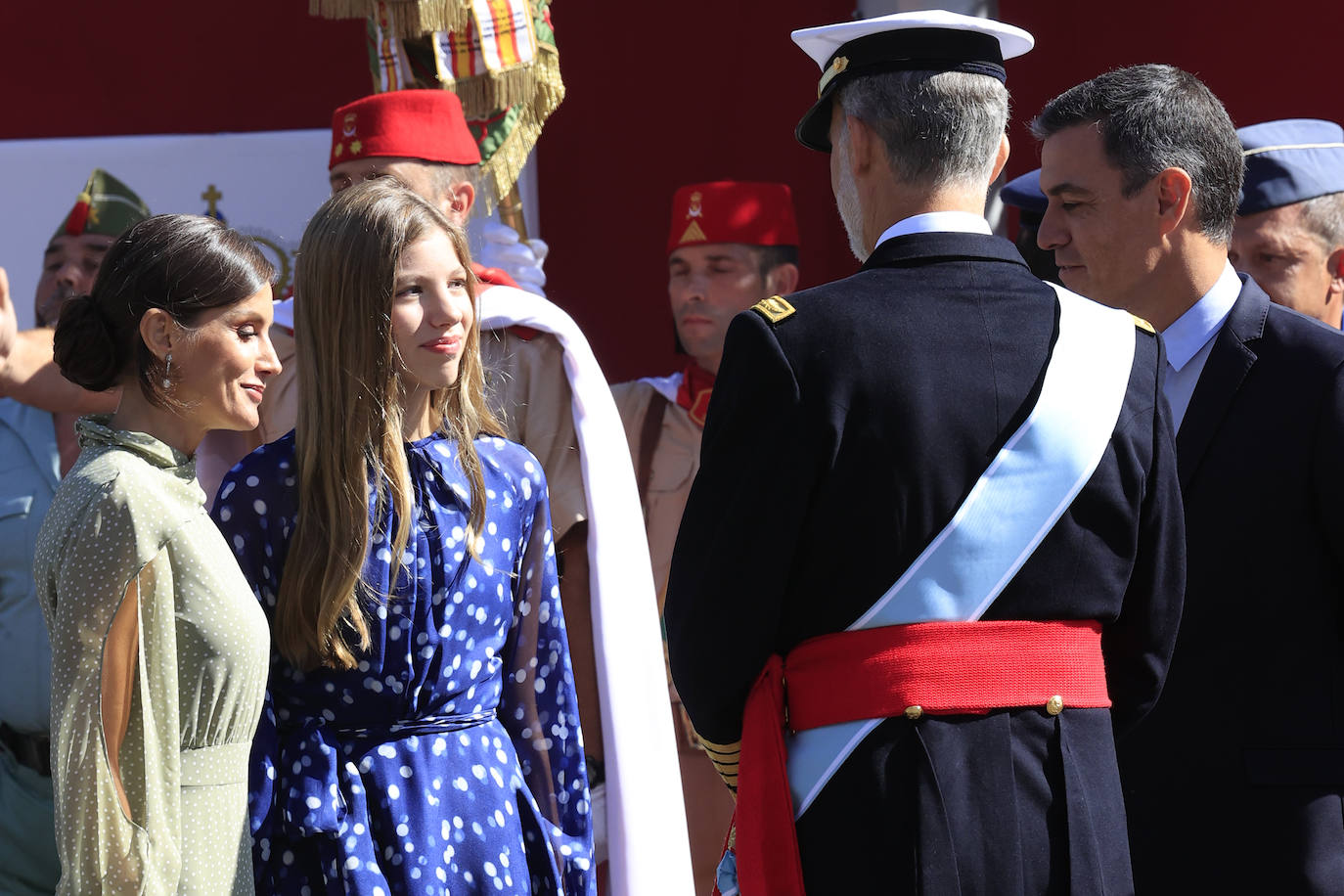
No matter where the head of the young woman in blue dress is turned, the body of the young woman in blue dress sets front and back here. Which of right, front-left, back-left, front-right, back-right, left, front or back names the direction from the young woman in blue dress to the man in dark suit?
front-left

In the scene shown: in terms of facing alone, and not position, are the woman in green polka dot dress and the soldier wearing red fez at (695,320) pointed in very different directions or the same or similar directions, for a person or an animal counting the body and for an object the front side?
very different directions

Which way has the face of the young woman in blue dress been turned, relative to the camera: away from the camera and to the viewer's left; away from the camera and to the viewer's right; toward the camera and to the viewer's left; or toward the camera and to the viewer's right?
toward the camera and to the viewer's right

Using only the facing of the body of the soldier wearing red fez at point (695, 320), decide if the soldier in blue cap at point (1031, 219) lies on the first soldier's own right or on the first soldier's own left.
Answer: on the first soldier's own left

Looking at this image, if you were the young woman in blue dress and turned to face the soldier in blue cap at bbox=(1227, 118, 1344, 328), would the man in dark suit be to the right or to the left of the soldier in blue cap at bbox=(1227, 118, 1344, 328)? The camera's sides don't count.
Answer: right

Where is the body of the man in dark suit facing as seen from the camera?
to the viewer's left

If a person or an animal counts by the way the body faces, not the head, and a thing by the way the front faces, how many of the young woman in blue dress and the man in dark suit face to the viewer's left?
1

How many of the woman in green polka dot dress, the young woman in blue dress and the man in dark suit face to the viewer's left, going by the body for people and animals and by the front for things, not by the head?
1

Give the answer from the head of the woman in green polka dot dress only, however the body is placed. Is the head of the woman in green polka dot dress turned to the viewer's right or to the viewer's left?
to the viewer's right

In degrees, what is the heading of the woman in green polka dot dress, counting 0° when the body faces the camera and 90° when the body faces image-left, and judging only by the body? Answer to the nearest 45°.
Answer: approximately 270°
